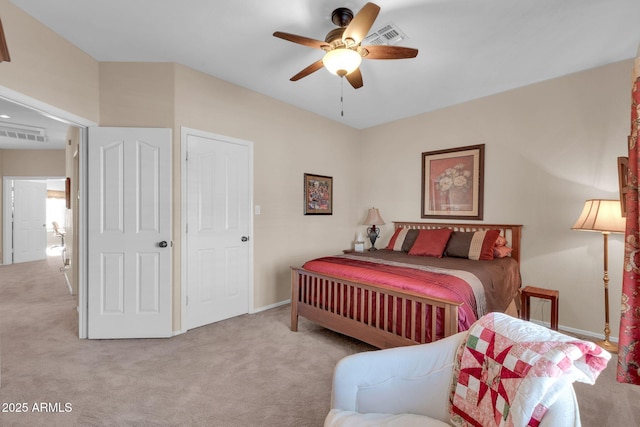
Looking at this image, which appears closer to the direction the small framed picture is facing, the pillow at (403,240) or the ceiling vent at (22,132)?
the pillow

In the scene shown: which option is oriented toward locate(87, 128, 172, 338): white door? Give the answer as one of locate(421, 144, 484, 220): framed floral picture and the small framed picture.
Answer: the framed floral picture

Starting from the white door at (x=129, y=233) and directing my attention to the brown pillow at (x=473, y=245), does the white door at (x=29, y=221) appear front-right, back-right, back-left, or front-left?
back-left

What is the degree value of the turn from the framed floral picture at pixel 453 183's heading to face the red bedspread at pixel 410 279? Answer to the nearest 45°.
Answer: approximately 45° to its left

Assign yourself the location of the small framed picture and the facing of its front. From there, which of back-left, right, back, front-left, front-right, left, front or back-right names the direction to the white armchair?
front-right

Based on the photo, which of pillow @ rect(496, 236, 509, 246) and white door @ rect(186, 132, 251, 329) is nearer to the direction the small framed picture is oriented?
the pillow

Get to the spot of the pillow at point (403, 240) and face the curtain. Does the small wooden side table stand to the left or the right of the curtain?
left

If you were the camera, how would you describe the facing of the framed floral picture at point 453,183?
facing the viewer and to the left of the viewer

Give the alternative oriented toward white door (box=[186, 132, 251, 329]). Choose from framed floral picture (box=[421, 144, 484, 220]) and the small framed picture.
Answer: the framed floral picture

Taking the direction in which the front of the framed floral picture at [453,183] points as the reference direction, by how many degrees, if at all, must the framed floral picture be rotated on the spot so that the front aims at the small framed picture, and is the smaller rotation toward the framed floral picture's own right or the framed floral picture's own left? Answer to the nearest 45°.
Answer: approximately 45° to the framed floral picture's own right

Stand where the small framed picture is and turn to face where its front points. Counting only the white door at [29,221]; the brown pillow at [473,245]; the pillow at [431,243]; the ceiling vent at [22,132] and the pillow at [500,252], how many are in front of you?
3

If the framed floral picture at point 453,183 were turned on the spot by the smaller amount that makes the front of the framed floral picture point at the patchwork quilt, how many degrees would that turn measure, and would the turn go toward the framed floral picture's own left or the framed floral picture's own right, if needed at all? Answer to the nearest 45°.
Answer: approximately 45° to the framed floral picture's own left

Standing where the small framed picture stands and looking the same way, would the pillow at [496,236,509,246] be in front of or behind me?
in front

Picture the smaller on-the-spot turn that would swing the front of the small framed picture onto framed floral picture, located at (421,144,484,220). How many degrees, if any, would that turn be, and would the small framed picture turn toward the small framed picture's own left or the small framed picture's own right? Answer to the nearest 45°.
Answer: approximately 45° to the small framed picture's own left

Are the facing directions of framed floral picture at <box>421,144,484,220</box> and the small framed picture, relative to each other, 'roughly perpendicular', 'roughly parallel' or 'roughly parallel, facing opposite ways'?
roughly perpendicular

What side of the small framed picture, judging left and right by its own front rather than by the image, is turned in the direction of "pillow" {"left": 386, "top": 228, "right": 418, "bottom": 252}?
front

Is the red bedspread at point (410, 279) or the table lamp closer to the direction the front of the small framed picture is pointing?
the red bedspread

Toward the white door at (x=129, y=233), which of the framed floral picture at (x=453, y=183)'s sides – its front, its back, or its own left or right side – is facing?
front

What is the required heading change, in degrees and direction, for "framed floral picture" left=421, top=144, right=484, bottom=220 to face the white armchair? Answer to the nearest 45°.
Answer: approximately 45° to its left

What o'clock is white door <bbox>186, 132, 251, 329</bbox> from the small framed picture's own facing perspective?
The white door is roughly at 3 o'clock from the small framed picture.

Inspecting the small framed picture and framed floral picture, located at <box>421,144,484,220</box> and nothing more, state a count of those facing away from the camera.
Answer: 0
